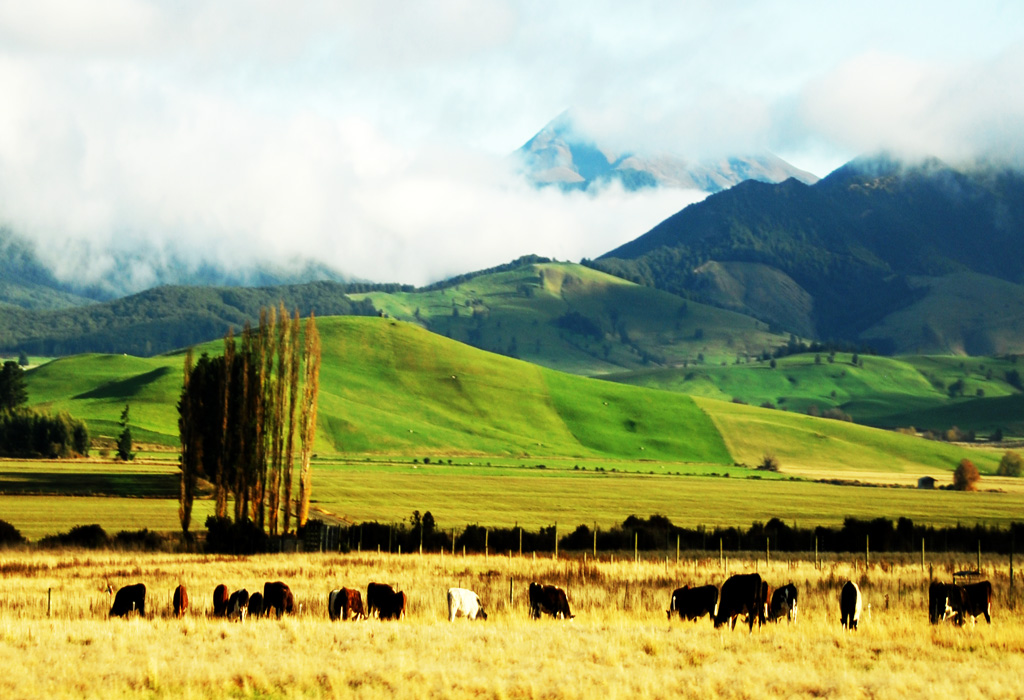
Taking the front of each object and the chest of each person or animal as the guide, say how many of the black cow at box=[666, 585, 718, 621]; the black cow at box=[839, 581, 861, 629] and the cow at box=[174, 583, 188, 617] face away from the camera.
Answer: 2

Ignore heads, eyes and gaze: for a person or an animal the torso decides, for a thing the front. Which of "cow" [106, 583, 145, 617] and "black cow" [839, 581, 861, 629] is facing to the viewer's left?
the cow

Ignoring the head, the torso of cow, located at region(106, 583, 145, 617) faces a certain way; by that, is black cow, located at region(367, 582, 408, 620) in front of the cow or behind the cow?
behind

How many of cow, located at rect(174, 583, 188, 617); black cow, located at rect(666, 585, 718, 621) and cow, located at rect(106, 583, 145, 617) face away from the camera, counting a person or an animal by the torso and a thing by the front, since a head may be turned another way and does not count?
1

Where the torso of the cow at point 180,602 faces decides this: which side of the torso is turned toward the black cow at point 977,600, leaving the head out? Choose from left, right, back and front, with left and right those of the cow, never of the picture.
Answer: right

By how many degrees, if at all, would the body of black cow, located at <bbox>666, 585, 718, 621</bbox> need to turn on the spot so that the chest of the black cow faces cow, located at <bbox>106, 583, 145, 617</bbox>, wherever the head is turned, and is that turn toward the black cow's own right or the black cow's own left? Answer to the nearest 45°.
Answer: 0° — it already faces it

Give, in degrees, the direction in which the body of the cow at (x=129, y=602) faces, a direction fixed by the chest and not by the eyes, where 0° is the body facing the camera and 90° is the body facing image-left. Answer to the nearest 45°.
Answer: approximately 90°

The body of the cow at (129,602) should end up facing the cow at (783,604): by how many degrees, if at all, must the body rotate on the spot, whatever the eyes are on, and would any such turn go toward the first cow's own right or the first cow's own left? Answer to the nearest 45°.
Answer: approximately 180°

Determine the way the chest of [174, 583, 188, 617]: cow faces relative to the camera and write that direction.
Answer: away from the camera

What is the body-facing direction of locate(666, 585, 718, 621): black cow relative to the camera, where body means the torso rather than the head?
to the viewer's left

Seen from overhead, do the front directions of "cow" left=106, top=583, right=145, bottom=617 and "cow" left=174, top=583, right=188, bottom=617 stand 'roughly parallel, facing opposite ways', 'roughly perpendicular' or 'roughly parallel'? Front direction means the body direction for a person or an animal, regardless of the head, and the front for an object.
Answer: roughly perpendicular

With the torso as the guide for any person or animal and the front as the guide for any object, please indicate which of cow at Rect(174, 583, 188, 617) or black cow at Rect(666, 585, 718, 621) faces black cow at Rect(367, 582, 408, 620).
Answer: black cow at Rect(666, 585, 718, 621)

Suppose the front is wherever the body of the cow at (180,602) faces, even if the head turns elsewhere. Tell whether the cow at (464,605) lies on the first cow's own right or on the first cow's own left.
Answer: on the first cow's own right
